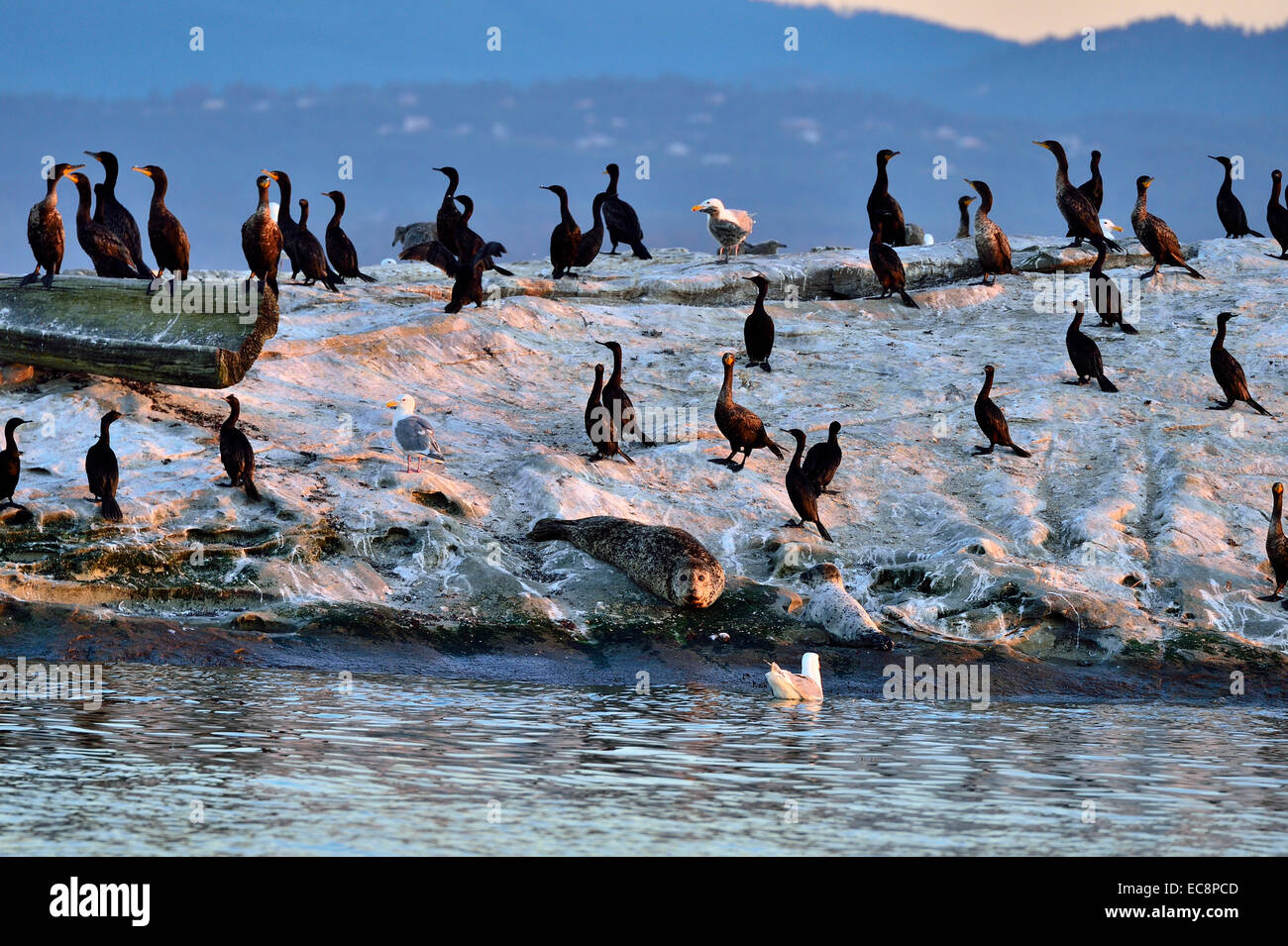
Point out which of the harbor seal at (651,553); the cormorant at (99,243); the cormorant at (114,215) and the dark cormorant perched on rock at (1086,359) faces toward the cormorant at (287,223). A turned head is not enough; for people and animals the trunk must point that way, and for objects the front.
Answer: the dark cormorant perched on rock

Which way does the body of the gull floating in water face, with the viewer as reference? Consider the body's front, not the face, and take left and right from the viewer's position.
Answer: facing to the right of the viewer

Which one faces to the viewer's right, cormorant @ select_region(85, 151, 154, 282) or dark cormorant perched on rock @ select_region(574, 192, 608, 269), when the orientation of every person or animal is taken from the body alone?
the dark cormorant perched on rock

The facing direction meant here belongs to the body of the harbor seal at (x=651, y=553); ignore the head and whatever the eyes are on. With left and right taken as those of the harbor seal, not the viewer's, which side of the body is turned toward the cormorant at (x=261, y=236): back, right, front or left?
back

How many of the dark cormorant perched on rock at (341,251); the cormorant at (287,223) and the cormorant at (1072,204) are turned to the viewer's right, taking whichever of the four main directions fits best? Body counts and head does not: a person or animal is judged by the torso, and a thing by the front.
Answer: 0

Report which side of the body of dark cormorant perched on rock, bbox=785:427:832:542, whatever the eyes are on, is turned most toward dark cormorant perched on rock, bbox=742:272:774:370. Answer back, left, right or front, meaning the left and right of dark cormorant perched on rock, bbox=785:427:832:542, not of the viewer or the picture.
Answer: right

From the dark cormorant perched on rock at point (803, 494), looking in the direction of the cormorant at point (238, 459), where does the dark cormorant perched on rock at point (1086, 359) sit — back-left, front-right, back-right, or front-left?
back-right

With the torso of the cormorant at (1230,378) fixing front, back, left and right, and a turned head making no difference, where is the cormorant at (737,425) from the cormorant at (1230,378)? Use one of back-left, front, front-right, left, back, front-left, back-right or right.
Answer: front-left

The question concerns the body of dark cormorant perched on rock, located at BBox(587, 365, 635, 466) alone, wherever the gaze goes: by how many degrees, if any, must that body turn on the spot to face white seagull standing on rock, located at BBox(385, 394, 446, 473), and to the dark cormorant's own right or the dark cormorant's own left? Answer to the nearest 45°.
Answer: approximately 45° to the dark cormorant's own left

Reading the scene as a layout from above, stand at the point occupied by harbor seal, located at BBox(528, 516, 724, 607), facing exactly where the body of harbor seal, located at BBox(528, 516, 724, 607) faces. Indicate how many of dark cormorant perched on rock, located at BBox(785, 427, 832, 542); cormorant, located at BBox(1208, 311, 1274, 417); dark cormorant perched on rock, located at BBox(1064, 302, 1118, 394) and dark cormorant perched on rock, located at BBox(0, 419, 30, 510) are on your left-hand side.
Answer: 3

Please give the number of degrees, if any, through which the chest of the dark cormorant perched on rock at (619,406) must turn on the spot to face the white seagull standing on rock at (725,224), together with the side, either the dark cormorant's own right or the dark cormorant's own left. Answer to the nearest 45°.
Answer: approximately 90° to the dark cormorant's own right

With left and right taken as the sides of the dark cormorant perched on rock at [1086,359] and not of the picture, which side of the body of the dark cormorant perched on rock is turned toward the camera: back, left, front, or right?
left

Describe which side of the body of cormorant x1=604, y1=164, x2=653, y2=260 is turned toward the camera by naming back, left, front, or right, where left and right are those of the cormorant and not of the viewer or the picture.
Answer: left

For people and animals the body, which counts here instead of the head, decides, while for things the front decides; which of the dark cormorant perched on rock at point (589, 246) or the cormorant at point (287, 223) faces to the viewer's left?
the cormorant

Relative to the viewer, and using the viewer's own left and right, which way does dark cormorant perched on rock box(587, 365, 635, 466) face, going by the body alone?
facing to the left of the viewer

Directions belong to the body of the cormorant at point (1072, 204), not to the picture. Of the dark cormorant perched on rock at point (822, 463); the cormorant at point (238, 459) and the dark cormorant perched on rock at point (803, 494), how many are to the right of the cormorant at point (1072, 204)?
0

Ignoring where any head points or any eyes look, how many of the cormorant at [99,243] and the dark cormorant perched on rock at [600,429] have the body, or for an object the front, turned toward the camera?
0

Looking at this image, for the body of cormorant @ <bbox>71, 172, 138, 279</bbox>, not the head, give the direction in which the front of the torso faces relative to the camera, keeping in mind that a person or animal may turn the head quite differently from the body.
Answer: to the viewer's left
